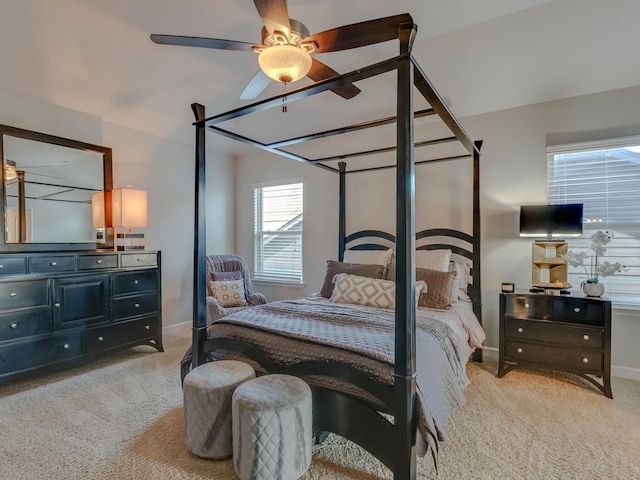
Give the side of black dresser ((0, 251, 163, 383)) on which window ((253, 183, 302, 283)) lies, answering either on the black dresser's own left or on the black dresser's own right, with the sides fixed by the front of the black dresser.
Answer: on the black dresser's own left

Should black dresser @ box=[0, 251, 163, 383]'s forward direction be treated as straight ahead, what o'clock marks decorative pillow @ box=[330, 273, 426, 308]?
The decorative pillow is roughly at 12 o'clock from the black dresser.

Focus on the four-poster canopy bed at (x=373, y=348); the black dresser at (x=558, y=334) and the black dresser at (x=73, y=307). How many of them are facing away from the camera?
0

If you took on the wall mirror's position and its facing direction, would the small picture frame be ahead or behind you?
ahead

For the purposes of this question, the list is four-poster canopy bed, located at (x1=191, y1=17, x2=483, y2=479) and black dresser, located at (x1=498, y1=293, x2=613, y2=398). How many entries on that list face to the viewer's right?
0

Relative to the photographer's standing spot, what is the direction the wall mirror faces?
facing the viewer and to the right of the viewer

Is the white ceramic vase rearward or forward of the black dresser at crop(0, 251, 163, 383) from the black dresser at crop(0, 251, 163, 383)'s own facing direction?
forward

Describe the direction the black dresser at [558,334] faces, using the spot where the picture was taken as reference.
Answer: facing the viewer and to the left of the viewer

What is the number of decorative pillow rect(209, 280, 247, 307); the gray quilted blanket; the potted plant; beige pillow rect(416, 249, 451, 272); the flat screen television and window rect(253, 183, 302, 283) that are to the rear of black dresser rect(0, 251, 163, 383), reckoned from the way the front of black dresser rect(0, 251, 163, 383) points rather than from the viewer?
0

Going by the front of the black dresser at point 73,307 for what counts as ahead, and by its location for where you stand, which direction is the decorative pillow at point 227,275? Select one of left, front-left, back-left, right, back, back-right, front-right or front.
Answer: front-left

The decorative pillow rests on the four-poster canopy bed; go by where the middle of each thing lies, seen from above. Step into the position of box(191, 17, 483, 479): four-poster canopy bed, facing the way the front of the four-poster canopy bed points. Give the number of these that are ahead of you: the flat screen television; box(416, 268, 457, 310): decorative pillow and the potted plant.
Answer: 0

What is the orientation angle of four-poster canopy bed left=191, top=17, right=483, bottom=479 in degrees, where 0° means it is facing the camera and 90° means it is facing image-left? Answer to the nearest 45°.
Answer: approximately 45°

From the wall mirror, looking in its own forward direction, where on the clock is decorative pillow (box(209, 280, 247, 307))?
The decorative pillow is roughly at 11 o'clock from the wall mirror.

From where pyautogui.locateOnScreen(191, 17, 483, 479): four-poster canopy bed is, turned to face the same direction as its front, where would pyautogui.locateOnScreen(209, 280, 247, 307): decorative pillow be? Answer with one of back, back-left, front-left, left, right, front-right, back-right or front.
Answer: right

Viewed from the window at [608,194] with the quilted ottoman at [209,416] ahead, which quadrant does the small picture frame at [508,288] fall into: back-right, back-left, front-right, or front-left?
front-right
